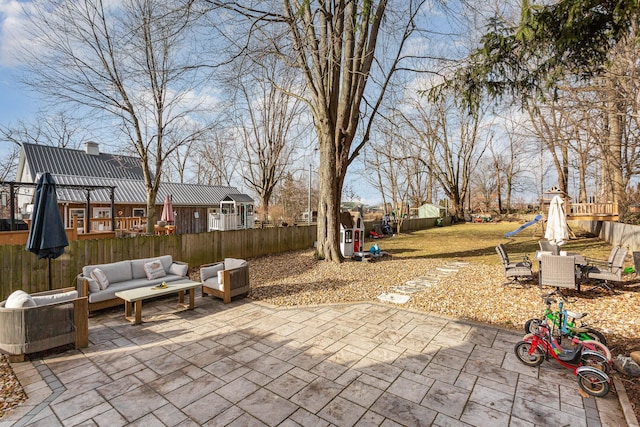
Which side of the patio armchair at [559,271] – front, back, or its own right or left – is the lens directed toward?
back

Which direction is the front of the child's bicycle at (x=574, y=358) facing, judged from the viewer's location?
facing away from the viewer and to the left of the viewer

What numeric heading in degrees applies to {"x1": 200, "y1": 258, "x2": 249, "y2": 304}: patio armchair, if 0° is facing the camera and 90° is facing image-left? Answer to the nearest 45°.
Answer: approximately 45°

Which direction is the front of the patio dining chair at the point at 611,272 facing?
to the viewer's left

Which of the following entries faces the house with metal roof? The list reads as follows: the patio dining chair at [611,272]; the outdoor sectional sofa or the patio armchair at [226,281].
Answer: the patio dining chair

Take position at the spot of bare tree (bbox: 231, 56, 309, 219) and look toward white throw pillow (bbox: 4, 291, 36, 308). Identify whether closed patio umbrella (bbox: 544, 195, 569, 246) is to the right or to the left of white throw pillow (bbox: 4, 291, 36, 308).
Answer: left

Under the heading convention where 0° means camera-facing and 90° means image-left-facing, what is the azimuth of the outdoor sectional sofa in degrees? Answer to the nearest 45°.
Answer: approximately 315°

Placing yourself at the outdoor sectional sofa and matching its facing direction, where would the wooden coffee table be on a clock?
The wooden coffee table is roughly at 1 o'clock from the outdoor sectional sofa.

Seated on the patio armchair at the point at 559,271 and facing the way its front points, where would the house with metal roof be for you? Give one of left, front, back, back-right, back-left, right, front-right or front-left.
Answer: left

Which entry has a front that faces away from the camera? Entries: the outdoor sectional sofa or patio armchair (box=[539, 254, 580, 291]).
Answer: the patio armchair

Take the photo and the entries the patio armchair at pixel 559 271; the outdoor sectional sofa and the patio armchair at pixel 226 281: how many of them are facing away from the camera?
1

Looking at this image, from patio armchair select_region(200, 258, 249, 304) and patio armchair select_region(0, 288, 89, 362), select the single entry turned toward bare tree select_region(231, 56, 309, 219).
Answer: patio armchair select_region(0, 288, 89, 362)

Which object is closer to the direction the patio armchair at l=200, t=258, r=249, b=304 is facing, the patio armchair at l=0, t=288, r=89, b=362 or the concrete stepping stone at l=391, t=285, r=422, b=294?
the patio armchair

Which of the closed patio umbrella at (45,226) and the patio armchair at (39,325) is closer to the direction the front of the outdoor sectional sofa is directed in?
the patio armchair

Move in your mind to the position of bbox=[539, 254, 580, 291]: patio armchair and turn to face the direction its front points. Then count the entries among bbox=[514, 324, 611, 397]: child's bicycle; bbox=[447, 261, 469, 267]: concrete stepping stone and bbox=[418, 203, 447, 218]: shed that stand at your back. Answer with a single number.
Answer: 1

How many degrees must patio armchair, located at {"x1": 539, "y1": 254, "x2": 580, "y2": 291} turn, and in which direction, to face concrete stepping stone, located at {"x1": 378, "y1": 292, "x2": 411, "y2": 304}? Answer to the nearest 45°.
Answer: approximately 135° to its left
